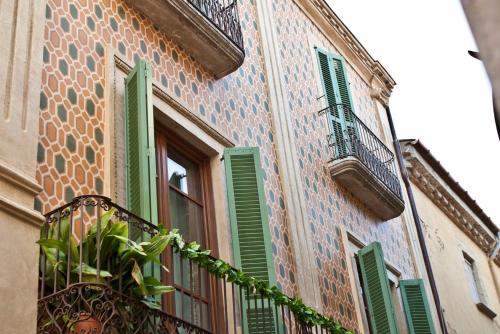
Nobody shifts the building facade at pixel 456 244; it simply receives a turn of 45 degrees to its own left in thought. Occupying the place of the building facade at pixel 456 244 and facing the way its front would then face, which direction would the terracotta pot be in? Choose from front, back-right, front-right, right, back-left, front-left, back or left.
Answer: right

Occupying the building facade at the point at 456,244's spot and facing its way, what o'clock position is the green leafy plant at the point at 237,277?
The green leafy plant is roughly at 2 o'clock from the building facade.

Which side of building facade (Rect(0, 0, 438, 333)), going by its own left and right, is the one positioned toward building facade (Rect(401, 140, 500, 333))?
left

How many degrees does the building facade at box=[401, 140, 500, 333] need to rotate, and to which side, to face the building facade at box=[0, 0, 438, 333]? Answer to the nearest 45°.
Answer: approximately 45° to its right

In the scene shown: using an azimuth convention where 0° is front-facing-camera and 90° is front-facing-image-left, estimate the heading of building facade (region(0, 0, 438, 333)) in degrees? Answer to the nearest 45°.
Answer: approximately 315°

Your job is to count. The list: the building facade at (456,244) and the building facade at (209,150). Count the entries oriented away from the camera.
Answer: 0

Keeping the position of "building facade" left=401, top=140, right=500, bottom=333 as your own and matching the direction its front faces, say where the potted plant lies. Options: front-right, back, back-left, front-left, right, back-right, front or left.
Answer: front-right
